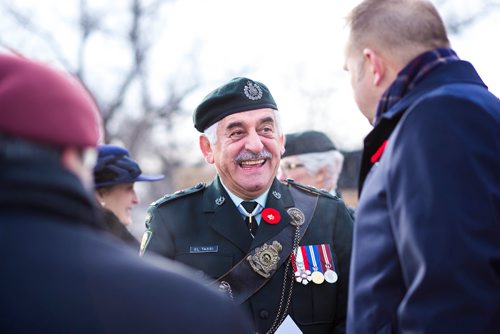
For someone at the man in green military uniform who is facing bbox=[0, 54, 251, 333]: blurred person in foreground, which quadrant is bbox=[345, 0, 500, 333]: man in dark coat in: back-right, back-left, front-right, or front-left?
front-left

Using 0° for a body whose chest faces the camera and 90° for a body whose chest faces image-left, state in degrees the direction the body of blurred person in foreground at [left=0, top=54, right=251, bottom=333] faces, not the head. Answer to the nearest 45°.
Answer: approximately 225°

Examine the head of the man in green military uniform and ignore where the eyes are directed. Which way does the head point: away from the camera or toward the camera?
toward the camera

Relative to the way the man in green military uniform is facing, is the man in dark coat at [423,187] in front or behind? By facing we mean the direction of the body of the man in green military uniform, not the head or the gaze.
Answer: in front

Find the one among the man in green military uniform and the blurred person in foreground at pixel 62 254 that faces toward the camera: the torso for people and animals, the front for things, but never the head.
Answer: the man in green military uniform

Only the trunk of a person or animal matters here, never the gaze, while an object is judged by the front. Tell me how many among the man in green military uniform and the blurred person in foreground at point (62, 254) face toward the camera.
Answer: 1

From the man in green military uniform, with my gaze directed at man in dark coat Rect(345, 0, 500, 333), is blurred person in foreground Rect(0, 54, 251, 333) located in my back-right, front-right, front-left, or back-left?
front-right

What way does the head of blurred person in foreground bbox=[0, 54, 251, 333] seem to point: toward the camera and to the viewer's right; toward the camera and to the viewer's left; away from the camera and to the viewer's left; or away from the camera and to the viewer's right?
away from the camera and to the viewer's right

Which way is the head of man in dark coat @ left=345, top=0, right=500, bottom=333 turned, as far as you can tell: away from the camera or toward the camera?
away from the camera

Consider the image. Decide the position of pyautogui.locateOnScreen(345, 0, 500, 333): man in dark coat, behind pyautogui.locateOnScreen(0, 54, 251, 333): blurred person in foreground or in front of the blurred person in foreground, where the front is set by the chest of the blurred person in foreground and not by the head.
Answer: in front

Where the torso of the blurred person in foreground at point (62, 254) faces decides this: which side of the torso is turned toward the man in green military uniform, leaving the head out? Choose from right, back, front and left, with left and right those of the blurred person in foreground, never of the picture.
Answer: front

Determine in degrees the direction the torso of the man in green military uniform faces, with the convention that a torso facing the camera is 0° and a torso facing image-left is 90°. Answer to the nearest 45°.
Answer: approximately 0°
